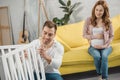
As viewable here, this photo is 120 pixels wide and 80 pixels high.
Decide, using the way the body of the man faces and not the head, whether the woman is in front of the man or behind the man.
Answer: behind

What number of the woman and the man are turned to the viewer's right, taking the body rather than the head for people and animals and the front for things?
0

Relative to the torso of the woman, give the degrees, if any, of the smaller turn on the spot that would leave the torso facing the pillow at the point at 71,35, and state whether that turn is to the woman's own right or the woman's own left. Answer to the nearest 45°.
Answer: approximately 135° to the woman's own right

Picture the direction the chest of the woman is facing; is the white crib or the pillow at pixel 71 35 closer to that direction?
the white crib

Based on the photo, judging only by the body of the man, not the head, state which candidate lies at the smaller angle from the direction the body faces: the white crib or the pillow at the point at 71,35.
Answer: the white crib

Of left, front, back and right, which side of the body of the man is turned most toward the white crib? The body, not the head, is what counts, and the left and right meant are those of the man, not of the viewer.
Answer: front

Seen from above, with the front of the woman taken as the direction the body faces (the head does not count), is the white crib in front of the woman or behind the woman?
in front

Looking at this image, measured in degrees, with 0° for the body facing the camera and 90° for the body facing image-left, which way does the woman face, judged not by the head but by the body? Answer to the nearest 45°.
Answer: approximately 0°

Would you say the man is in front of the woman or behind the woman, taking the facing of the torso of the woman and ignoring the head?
in front
